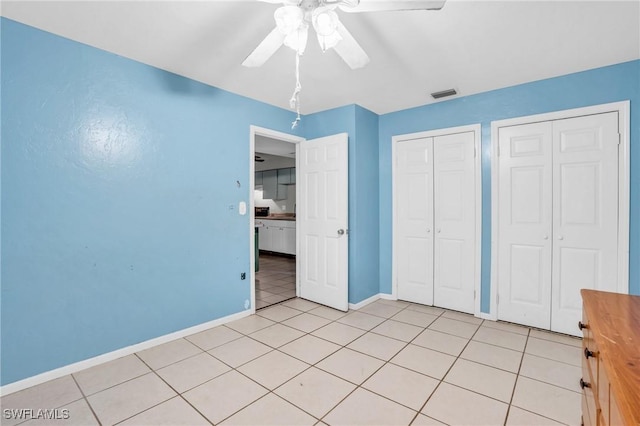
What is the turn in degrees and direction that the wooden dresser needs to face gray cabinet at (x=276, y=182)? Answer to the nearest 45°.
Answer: approximately 45° to its right

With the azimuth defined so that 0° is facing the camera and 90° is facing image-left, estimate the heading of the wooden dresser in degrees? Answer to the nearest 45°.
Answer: approximately 90°

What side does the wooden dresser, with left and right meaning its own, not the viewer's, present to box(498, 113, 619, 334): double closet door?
right

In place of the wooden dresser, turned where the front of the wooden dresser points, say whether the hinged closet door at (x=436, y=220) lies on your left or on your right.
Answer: on your right

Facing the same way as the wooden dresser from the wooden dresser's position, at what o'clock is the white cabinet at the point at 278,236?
The white cabinet is roughly at 1 o'clock from the wooden dresser.
